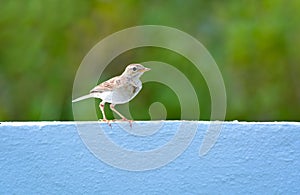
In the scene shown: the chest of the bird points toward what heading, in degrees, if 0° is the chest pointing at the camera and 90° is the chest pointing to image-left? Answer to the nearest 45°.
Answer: approximately 270°
